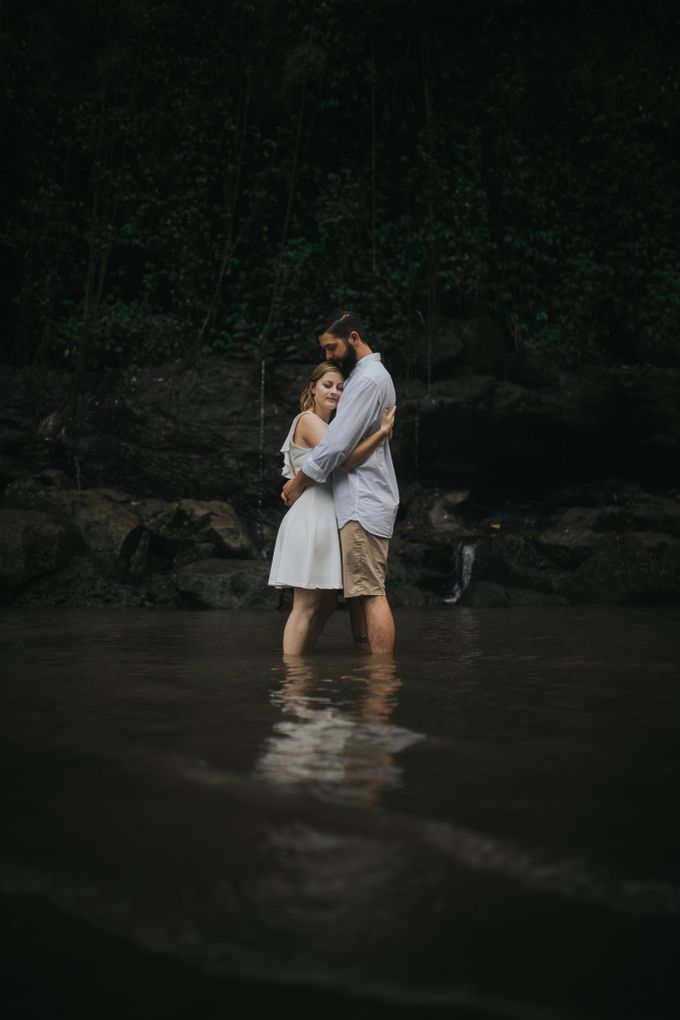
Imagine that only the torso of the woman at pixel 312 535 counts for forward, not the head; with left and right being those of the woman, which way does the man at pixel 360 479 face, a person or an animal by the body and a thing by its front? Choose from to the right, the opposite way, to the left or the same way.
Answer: the opposite way

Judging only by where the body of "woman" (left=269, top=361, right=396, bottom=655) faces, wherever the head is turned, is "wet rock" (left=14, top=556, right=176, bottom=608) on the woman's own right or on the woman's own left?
on the woman's own left

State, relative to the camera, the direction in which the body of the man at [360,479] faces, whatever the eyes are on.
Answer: to the viewer's left

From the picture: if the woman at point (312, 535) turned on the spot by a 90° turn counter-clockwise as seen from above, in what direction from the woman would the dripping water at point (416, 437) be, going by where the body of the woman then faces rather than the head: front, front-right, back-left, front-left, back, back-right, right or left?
front

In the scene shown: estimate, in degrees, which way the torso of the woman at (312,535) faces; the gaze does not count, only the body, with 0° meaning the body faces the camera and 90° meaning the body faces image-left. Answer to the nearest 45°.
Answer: approximately 270°

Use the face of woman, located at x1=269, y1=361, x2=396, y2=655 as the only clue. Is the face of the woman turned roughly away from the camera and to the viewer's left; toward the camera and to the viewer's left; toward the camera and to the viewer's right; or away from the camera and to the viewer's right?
toward the camera and to the viewer's right

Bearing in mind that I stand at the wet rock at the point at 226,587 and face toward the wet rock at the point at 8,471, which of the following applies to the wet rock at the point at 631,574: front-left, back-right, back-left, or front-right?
back-right

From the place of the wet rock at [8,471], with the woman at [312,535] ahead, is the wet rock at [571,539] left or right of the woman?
left

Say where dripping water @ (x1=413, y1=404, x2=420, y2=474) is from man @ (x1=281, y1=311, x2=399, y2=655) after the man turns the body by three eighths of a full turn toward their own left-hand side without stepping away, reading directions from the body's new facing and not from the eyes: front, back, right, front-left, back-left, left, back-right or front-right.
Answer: back-left

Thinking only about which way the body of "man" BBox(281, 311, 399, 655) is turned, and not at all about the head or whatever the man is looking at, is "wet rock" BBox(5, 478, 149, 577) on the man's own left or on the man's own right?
on the man's own right
